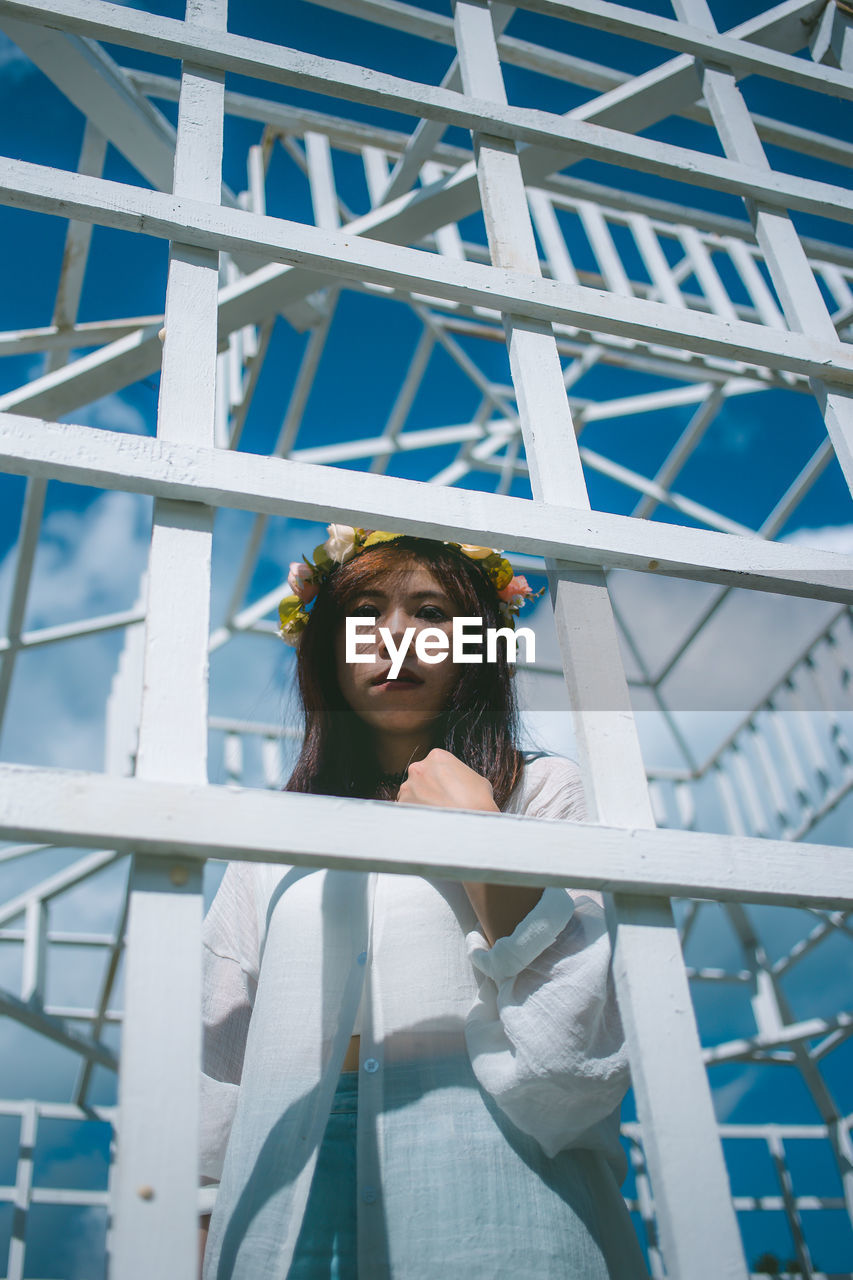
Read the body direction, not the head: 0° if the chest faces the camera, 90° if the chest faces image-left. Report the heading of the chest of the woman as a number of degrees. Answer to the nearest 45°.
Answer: approximately 0°
